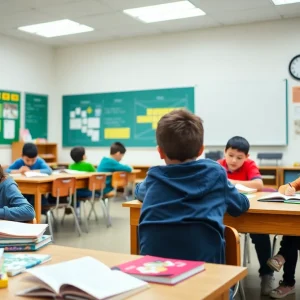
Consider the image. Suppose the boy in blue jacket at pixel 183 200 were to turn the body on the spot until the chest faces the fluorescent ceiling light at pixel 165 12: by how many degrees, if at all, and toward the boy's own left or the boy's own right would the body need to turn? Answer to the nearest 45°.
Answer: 0° — they already face it

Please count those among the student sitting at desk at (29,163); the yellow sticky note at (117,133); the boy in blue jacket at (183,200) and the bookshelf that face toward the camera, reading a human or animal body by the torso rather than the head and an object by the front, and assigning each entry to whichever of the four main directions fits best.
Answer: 3

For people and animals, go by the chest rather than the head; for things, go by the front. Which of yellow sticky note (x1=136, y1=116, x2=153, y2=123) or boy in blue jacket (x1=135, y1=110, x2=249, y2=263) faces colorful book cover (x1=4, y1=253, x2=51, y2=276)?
the yellow sticky note

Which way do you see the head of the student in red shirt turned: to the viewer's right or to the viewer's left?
to the viewer's left

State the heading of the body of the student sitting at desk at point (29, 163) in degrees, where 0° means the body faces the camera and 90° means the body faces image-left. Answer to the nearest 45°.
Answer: approximately 0°

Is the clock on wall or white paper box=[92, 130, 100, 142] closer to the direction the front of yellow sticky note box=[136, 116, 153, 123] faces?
the clock on wall

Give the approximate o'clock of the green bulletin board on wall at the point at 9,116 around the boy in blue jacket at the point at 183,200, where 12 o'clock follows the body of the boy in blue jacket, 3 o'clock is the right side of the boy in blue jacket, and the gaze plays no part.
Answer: The green bulletin board on wall is roughly at 11 o'clock from the boy in blue jacket.

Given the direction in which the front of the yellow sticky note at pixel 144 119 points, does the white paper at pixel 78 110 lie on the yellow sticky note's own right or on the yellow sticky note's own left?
on the yellow sticky note's own right

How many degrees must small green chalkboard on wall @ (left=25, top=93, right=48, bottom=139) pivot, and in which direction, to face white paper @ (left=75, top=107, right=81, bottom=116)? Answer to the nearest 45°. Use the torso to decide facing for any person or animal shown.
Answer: approximately 45° to its left
